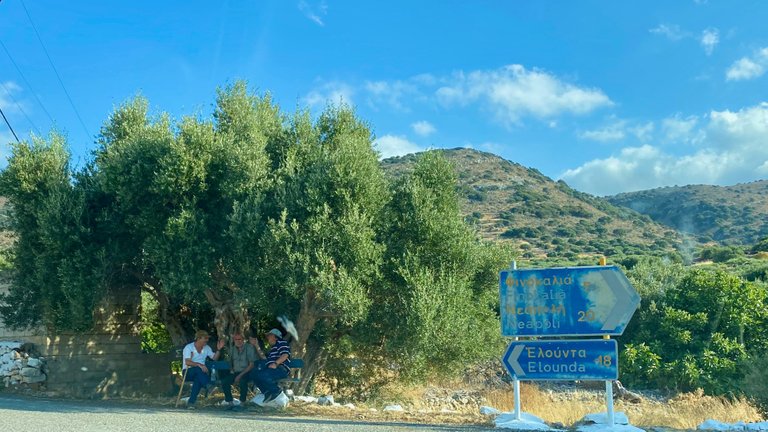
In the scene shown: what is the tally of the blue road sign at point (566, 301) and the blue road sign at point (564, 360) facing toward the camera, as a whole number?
2

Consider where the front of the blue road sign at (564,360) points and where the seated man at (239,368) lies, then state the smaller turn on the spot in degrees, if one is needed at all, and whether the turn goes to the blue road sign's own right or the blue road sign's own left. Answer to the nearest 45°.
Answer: approximately 90° to the blue road sign's own right

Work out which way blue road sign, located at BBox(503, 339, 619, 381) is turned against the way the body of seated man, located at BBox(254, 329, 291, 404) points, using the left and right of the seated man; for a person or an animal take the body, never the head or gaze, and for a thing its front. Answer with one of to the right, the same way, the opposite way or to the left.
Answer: the same way

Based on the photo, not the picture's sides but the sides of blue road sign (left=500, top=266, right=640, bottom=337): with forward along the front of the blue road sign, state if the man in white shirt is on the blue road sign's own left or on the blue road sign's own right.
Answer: on the blue road sign's own right

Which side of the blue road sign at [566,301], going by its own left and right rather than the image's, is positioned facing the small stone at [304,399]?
right

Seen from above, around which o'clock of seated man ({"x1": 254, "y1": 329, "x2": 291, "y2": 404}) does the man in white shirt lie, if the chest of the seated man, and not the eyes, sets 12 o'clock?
The man in white shirt is roughly at 2 o'clock from the seated man.

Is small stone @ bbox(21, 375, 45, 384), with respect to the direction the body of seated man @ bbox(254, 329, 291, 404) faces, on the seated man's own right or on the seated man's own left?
on the seated man's own right

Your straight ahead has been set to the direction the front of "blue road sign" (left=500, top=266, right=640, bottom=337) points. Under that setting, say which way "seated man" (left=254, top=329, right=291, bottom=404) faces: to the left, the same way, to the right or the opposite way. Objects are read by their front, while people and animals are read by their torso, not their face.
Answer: the same way

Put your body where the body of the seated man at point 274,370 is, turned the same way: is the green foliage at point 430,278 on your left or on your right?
on your left

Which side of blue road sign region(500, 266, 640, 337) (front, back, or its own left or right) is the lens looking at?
front

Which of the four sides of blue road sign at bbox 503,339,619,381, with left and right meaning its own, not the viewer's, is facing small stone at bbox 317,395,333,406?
right

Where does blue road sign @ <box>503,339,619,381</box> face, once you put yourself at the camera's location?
facing the viewer

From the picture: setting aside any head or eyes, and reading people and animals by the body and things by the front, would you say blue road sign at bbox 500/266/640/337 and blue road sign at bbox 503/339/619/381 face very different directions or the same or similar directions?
same or similar directions

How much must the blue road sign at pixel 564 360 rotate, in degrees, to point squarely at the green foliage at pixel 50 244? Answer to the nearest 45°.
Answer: approximately 90° to its right
